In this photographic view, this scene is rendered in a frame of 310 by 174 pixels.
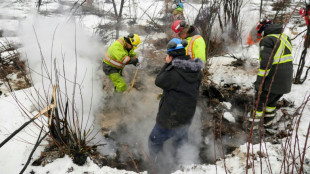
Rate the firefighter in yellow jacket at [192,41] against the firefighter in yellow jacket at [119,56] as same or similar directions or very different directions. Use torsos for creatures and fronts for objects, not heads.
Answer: very different directions

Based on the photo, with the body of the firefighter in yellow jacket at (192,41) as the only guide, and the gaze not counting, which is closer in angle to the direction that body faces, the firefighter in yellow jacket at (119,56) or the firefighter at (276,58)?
the firefighter in yellow jacket

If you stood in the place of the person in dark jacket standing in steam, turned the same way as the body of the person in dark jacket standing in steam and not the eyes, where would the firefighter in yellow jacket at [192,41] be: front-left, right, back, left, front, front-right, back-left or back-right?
front-right

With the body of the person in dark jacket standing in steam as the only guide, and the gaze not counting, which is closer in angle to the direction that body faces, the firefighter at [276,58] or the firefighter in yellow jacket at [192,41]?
the firefighter in yellow jacket

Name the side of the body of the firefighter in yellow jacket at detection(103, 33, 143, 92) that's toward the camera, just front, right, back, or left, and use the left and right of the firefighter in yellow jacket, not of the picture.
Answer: right

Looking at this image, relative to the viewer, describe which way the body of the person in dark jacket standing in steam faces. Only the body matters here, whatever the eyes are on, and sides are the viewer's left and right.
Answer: facing away from the viewer and to the left of the viewer
